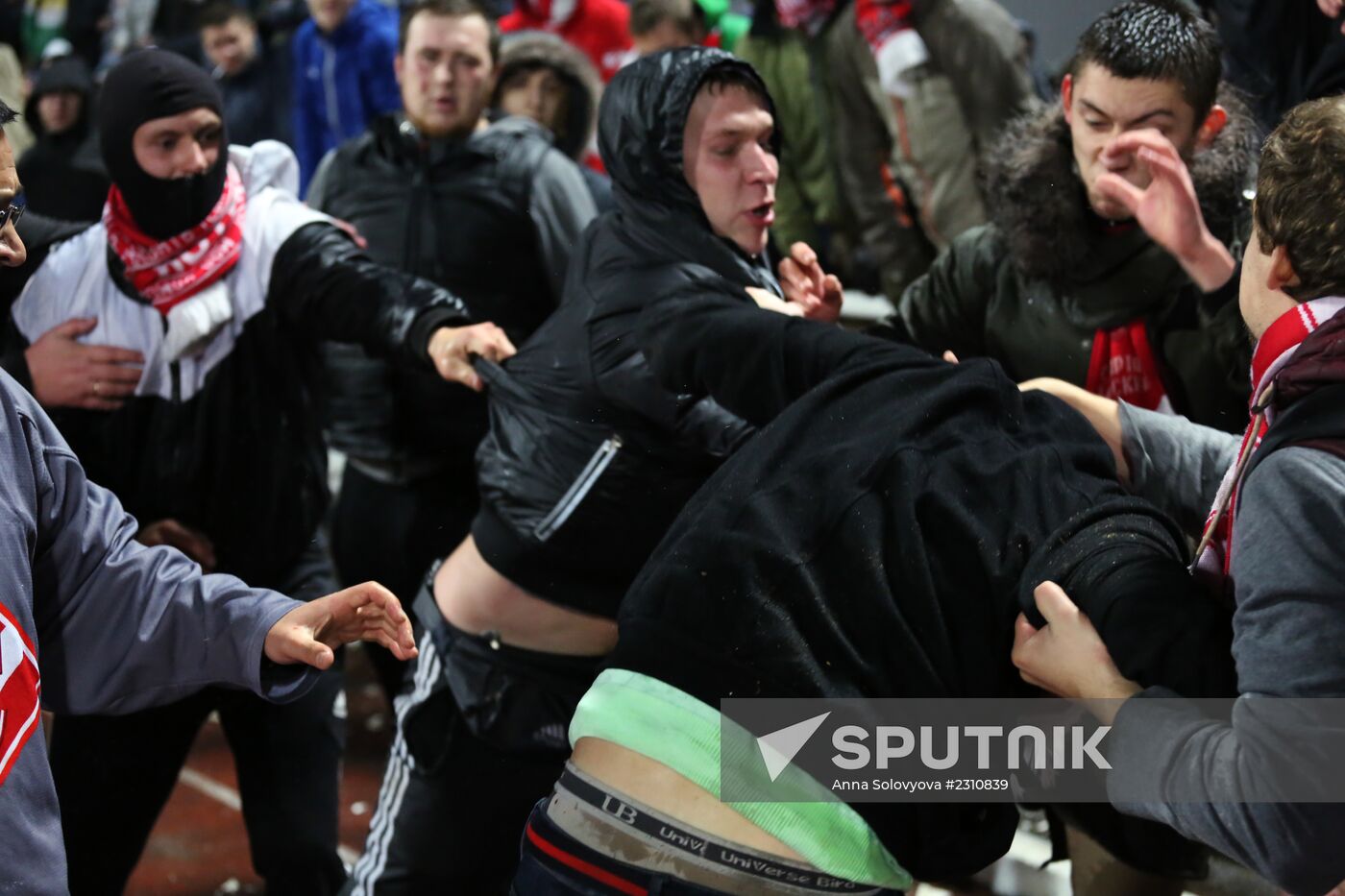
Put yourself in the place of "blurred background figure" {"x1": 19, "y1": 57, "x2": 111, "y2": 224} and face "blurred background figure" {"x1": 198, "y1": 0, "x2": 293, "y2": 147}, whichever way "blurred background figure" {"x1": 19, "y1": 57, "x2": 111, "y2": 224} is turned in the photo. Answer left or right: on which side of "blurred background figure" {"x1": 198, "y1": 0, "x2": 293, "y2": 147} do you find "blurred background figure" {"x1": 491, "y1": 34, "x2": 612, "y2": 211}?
right

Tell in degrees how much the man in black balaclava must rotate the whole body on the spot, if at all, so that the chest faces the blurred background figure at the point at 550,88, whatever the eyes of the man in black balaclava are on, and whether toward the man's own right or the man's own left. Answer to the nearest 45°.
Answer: approximately 135° to the man's own left

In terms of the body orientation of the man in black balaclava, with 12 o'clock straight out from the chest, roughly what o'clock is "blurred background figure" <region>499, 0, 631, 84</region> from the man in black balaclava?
The blurred background figure is roughly at 7 o'clock from the man in black balaclava.

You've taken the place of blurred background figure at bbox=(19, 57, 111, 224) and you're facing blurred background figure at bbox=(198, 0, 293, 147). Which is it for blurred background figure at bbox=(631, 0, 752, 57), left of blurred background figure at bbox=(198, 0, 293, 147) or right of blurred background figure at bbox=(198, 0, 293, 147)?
right

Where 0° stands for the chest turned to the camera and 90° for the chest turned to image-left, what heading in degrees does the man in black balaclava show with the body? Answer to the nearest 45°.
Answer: approximately 0°

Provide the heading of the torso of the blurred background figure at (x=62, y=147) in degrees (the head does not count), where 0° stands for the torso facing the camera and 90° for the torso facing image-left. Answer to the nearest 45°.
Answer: approximately 0°

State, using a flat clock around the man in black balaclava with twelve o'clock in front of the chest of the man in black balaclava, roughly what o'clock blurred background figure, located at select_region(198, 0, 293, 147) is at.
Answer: The blurred background figure is roughly at 6 o'clock from the man in black balaclava.

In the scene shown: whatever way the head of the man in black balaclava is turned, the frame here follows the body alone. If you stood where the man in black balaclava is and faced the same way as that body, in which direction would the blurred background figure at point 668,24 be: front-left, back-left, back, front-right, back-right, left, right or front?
back-left

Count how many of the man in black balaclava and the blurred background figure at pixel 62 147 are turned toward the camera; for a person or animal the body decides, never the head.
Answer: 2
